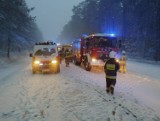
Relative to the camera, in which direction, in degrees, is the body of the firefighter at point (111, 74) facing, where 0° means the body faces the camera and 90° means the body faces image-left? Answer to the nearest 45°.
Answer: approximately 180°

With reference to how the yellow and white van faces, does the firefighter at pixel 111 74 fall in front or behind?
in front

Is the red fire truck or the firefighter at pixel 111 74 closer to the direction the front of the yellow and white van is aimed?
the firefighter

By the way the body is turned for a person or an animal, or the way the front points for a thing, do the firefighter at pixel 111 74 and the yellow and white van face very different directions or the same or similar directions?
very different directions

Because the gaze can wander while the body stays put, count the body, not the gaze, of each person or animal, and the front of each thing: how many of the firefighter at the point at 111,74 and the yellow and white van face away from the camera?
1

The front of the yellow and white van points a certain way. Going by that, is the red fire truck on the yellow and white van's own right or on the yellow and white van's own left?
on the yellow and white van's own left

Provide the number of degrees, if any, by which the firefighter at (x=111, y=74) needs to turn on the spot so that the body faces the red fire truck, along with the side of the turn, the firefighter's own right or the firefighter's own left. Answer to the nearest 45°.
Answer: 0° — they already face it
